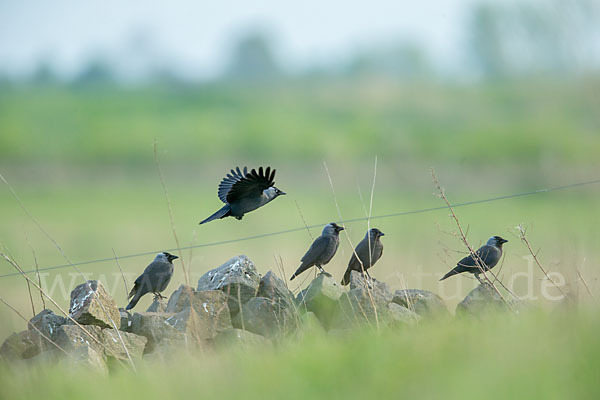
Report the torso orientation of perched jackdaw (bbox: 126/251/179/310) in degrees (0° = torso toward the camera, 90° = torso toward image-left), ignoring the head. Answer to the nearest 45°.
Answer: approximately 270°

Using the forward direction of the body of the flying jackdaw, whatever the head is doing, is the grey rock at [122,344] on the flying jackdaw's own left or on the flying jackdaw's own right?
on the flying jackdaw's own right

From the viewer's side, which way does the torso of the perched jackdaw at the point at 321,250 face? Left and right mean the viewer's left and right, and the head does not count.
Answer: facing to the right of the viewer

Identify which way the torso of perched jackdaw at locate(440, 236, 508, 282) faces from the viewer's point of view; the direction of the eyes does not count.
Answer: to the viewer's right

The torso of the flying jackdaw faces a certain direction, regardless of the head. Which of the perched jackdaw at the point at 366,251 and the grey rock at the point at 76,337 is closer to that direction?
the perched jackdaw

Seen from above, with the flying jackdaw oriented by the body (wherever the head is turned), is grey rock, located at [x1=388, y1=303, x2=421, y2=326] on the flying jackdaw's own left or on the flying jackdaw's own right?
on the flying jackdaw's own right

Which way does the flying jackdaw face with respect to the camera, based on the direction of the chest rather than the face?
to the viewer's right

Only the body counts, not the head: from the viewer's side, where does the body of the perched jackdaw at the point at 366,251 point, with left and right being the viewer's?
facing to the right of the viewer

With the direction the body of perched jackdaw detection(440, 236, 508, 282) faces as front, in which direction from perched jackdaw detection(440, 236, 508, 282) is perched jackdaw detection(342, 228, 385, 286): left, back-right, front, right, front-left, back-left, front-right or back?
back
